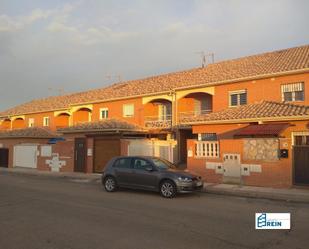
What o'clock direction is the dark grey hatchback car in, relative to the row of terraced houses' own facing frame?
The dark grey hatchback car is roughly at 11 o'clock from the row of terraced houses.

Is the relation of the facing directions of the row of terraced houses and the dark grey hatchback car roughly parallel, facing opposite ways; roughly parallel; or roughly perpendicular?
roughly perpendicular

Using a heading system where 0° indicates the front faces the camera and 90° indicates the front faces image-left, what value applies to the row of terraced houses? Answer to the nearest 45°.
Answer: approximately 45°

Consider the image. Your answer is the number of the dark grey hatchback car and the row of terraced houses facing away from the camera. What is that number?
0

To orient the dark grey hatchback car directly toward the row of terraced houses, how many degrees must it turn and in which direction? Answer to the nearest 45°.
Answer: approximately 135° to its left
